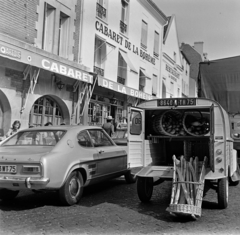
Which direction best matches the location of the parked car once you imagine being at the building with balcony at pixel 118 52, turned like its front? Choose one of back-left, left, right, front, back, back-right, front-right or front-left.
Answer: front-right

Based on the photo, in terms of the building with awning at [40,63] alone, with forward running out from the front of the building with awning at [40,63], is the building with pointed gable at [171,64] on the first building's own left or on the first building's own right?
on the first building's own left

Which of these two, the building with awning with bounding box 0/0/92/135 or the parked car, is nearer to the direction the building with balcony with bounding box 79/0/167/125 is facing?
the parked car

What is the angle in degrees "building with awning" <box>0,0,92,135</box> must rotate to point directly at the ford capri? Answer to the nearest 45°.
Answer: approximately 45° to its right

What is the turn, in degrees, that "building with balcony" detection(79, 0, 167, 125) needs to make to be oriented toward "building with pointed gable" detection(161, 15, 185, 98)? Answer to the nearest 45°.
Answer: approximately 90° to its left

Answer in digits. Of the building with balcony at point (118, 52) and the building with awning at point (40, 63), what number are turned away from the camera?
0

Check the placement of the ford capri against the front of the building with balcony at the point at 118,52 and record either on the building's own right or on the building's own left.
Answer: on the building's own right

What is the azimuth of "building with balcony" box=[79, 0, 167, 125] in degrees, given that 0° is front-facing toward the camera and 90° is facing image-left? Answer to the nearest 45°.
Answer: approximately 315°

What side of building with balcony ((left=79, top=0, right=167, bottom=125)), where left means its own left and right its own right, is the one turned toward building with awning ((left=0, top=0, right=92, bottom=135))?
right

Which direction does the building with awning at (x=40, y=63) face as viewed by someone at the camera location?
facing the viewer and to the right of the viewer

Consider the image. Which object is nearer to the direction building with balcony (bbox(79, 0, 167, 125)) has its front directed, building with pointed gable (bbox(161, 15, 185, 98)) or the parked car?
the parked car

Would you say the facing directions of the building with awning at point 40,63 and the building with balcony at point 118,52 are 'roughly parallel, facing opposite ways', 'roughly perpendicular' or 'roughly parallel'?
roughly parallel
